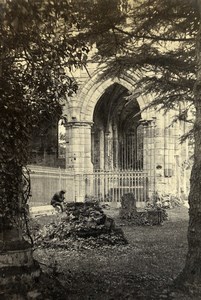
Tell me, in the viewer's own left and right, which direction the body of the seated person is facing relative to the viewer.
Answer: facing to the right of the viewer

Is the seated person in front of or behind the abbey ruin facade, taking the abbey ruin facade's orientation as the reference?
in front

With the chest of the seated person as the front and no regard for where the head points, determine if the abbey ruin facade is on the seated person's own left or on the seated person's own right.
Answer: on the seated person's own left

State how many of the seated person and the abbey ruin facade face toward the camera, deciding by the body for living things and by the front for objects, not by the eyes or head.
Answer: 1

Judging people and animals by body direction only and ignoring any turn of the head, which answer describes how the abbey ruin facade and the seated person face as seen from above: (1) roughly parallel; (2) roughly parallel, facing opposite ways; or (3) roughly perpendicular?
roughly perpendicular

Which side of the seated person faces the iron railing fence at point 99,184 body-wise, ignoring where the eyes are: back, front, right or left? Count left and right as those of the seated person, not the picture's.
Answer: left

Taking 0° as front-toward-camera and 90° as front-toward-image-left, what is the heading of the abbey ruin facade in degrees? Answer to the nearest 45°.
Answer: approximately 0°
